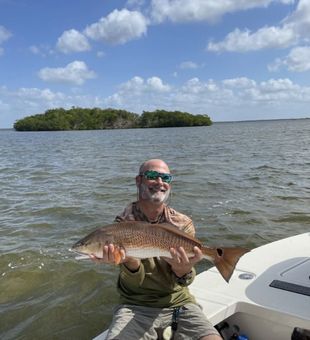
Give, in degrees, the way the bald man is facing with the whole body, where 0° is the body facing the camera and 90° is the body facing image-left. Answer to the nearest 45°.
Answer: approximately 0°

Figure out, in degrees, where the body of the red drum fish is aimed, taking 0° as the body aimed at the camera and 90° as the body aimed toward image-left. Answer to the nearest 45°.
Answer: approximately 90°
